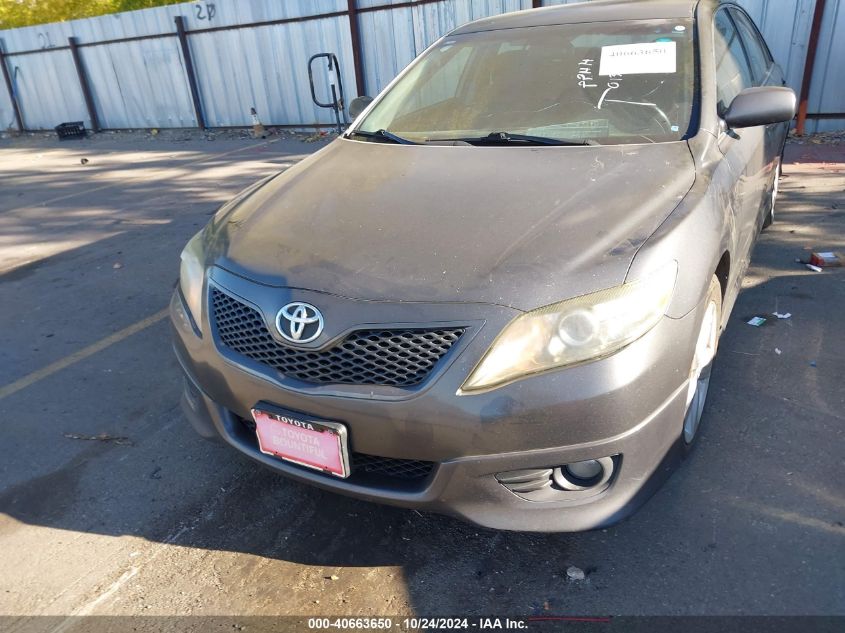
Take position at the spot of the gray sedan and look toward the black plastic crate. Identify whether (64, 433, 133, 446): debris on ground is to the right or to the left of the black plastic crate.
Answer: left

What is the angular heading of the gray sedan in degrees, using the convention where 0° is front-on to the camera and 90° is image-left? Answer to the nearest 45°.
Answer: approximately 45°

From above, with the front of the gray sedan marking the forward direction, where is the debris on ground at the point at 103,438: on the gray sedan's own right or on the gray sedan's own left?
on the gray sedan's own right

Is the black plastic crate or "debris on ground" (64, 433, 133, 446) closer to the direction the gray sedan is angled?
the debris on ground

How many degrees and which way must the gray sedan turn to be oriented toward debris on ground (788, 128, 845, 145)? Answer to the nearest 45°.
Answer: approximately 180°
